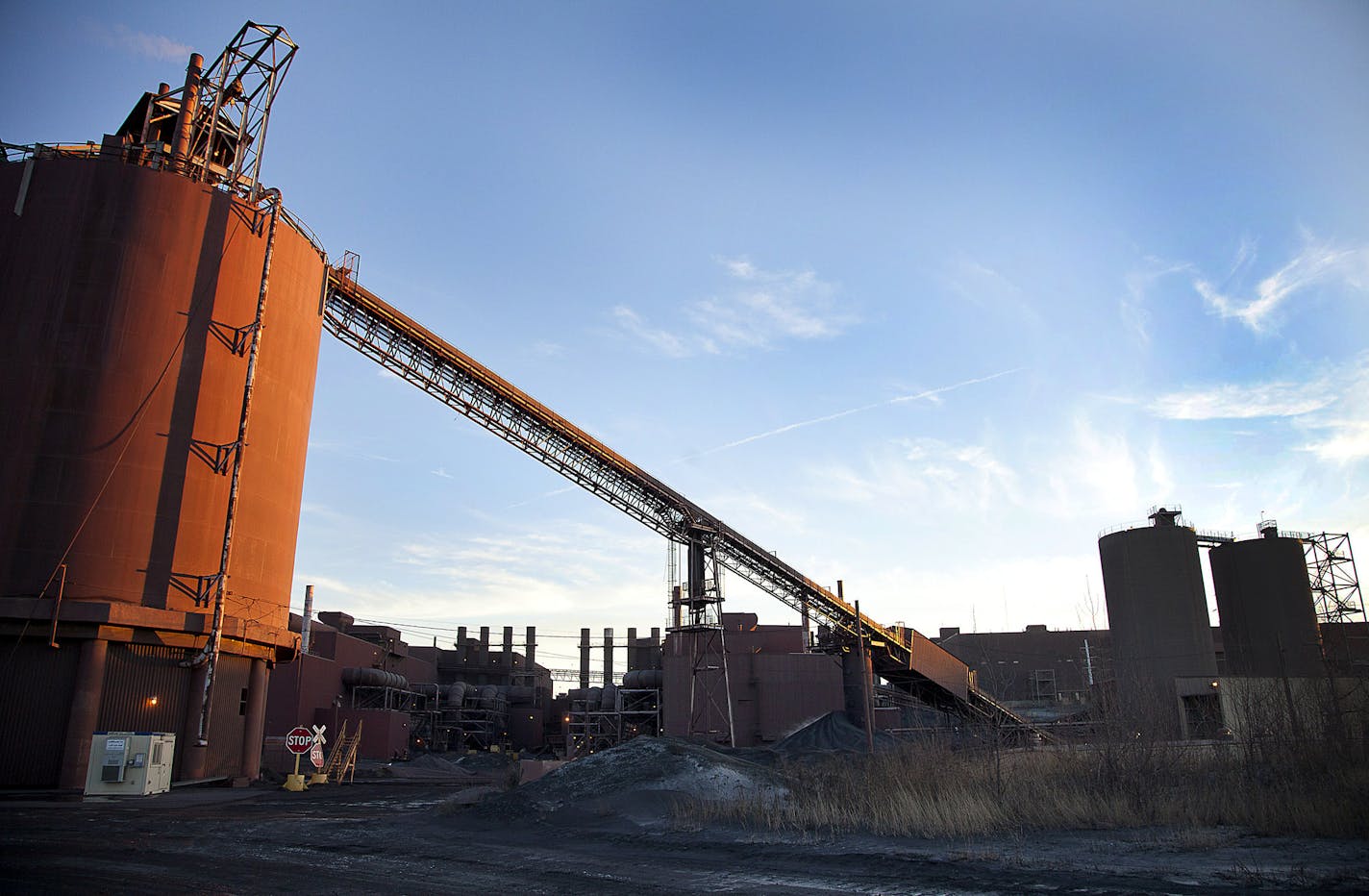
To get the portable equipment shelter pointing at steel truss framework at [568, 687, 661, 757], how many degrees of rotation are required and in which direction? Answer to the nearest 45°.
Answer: approximately 135° to its left

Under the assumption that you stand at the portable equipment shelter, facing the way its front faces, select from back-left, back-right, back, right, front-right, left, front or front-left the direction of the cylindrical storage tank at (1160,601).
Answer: left

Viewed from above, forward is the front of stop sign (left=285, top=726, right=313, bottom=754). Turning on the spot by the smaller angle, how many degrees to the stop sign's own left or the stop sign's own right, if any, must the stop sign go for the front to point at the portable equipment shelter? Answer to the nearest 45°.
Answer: approximately 45° to the stop sign's own right

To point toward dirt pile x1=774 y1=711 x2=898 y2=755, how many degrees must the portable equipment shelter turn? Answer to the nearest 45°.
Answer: approximately 90° to its left

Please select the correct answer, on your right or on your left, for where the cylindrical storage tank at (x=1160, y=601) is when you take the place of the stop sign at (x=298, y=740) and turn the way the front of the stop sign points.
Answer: on your left

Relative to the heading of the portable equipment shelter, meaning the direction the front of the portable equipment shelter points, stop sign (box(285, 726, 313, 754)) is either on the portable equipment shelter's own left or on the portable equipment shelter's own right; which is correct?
on the portable equipment shelter's own left

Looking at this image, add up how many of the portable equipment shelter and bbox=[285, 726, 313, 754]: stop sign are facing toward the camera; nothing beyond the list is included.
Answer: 2

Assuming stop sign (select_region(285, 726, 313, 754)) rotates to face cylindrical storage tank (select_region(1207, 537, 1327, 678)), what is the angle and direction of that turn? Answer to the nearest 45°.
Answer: approximately 90° to its left

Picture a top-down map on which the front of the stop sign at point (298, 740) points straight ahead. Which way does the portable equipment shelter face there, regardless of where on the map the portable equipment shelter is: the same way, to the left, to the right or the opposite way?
the same way

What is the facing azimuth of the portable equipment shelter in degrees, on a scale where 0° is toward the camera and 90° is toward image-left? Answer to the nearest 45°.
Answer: approximately 0°

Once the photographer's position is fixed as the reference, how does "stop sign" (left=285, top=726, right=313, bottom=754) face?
facing the viewer

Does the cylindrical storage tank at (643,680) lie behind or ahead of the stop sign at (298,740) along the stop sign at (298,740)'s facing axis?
behind

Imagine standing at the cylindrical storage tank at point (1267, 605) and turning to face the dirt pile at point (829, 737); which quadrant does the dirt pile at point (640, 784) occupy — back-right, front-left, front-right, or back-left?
front-left
